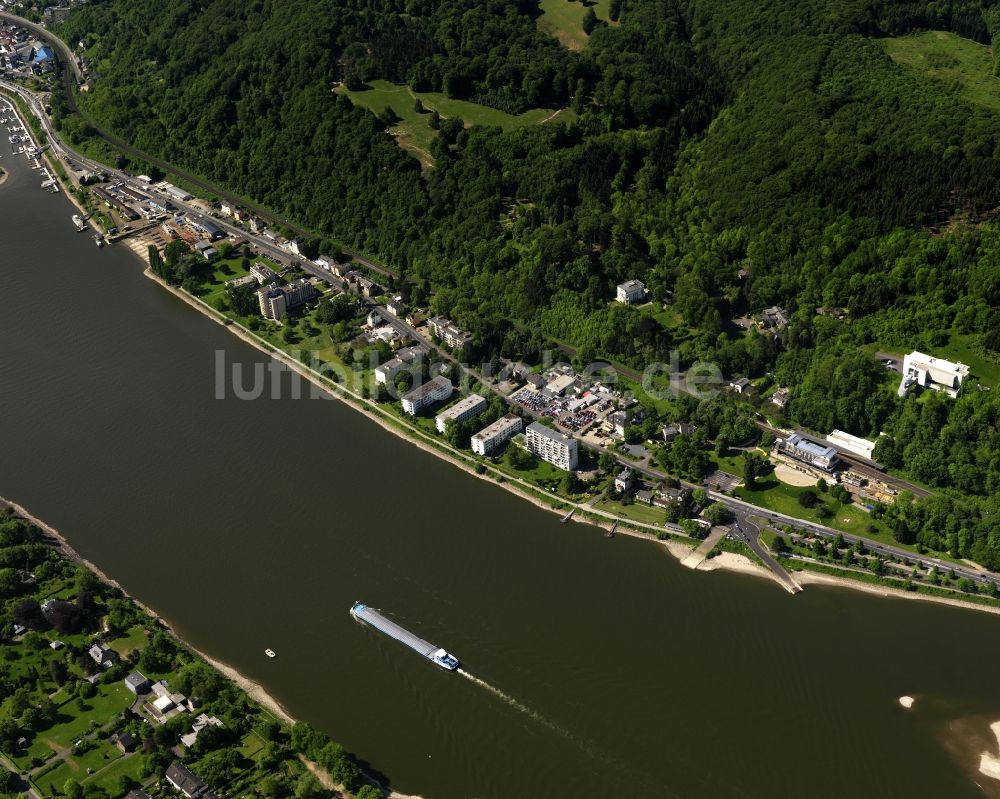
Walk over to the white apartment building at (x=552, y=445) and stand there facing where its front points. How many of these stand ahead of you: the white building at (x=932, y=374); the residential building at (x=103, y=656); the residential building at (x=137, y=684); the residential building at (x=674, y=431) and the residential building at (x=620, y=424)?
2

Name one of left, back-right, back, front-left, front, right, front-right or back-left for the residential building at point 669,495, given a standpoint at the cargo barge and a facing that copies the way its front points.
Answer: right

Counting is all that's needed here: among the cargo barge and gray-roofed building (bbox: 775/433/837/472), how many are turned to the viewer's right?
0

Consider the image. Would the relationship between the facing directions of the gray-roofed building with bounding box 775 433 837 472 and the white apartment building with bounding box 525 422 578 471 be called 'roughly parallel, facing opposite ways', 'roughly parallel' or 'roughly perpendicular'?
roughly parallel

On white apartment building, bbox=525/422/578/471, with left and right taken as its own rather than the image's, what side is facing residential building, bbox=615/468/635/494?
left

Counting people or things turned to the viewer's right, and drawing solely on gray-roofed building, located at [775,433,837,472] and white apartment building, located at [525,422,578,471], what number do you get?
0

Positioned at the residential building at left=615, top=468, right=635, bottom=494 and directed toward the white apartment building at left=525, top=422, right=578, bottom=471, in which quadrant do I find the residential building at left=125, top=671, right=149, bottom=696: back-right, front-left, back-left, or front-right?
front-left

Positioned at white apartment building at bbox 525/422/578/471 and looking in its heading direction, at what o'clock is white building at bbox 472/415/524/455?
The white building is roughly at 2 o'clock from the white apartment building.

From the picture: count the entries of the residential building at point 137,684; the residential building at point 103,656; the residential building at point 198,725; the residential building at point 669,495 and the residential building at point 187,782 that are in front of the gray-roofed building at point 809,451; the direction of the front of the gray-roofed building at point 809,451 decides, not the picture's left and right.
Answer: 5

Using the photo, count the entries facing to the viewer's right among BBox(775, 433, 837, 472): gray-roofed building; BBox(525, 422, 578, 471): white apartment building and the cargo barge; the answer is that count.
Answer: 0

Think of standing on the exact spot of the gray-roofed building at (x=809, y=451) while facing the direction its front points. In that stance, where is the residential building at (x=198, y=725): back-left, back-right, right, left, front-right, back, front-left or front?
front

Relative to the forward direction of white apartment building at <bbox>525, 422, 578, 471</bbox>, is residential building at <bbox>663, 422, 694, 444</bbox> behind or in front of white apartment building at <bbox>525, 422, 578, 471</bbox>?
behind

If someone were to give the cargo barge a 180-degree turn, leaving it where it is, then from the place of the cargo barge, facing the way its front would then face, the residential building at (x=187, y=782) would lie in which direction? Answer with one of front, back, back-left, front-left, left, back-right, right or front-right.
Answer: right

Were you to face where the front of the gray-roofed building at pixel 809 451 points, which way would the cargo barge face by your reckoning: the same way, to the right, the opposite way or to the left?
to the right

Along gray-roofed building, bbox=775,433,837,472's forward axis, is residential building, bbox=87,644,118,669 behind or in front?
in front

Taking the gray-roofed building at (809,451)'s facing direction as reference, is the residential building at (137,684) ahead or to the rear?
ahead

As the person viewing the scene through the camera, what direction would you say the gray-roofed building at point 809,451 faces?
facing the viewer and to the left of the viewer

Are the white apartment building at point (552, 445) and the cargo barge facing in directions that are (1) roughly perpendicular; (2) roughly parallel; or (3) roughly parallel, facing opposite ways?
roughly perpendicular

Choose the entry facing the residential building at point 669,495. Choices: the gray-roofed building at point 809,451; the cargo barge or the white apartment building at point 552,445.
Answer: the gray-roofed building
